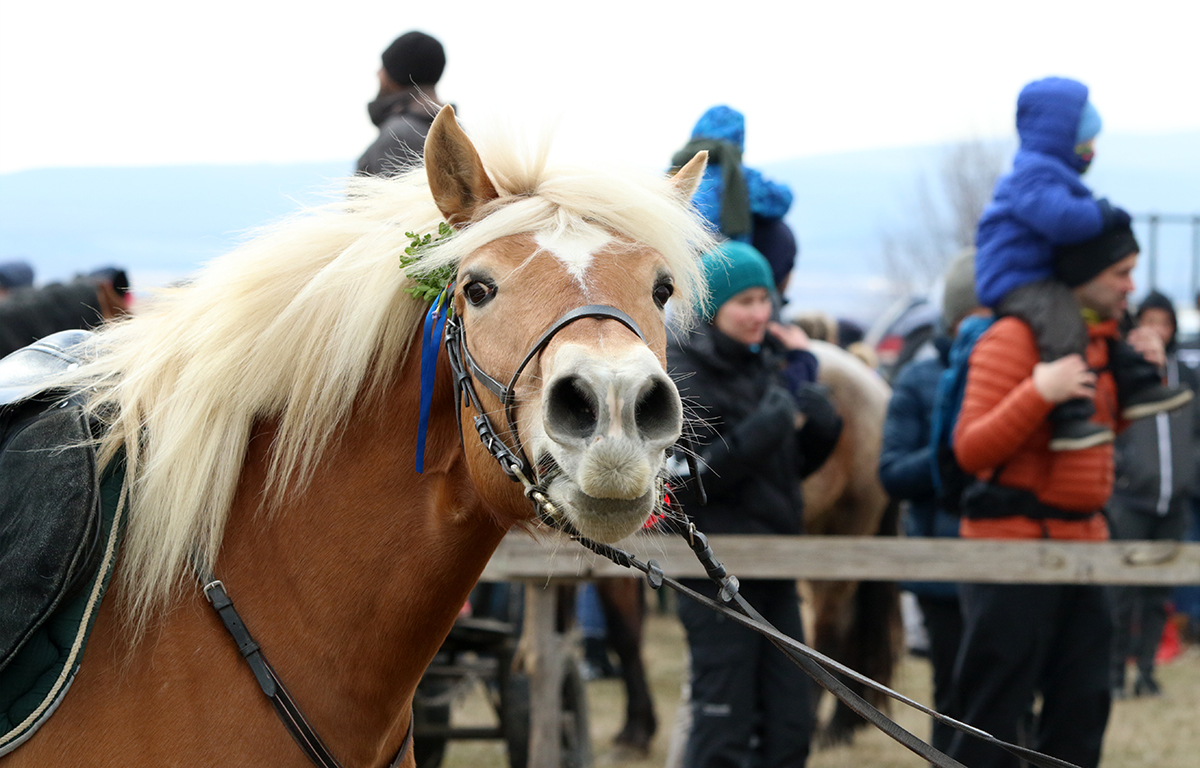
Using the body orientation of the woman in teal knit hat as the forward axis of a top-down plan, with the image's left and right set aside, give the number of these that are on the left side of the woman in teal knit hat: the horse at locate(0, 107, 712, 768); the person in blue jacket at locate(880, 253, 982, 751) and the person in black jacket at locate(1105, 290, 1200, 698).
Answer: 2

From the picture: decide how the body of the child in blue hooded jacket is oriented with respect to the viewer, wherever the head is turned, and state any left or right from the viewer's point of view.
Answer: facing to the right of the viewer

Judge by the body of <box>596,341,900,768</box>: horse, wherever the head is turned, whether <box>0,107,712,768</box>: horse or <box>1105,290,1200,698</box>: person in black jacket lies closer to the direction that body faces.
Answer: the horse

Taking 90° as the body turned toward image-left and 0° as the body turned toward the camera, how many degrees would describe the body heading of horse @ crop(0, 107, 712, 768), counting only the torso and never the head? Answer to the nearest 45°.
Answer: approximately 315°

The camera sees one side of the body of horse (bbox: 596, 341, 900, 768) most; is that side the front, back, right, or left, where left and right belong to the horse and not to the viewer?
left

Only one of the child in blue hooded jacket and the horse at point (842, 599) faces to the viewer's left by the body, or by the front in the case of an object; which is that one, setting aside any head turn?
the horse

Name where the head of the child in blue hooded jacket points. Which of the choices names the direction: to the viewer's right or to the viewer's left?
to the viewer's right

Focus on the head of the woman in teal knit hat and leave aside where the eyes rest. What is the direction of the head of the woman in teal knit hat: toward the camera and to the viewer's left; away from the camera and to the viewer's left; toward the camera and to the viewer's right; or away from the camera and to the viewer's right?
toward the camera and to the viewer's right
